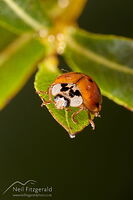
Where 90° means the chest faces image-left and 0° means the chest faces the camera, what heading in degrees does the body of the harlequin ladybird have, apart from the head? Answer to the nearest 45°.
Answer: approximately 45°
